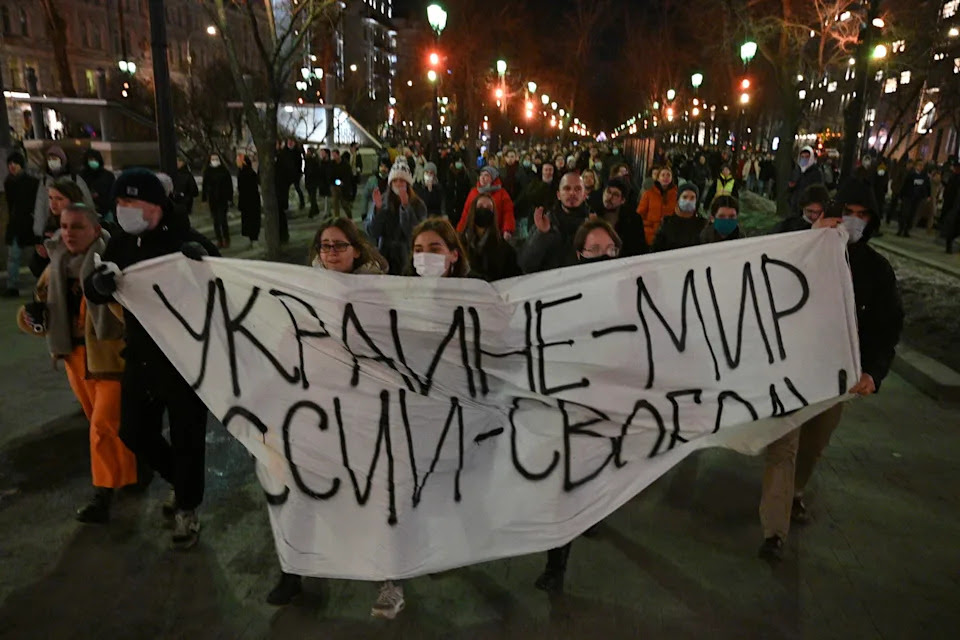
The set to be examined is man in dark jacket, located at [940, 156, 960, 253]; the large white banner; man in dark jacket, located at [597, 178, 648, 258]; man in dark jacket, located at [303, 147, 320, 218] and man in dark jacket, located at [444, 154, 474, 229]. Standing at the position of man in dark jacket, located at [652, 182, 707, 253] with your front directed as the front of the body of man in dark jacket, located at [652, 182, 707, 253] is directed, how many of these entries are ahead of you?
1

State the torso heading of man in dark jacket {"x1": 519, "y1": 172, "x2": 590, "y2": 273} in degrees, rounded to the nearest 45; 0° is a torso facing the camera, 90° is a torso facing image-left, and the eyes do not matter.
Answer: approximately 0°

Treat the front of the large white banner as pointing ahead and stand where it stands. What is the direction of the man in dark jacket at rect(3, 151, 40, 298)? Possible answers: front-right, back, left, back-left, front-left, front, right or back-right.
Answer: back-right

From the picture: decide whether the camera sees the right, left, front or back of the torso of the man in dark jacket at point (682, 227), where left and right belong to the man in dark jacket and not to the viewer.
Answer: front

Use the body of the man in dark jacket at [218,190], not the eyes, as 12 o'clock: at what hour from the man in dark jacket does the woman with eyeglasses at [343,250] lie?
The woman with eyeglasses is roughly at 12 o'clock from the man in dark jacket.

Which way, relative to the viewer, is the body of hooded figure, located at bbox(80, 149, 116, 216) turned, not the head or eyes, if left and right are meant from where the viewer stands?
facing the viewer

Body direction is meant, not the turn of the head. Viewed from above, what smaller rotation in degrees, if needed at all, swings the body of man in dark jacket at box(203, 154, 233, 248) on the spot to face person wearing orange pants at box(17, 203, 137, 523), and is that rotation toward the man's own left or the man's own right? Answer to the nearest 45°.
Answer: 0° — they already face them

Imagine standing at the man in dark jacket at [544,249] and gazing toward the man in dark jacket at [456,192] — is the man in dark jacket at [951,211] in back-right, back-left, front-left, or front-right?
front-right

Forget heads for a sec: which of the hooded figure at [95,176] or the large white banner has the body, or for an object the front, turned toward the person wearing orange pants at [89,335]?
the hooded figure

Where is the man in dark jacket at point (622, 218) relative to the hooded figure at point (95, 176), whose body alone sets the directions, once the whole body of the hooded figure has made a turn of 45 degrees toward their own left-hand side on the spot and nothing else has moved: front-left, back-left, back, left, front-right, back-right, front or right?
front
